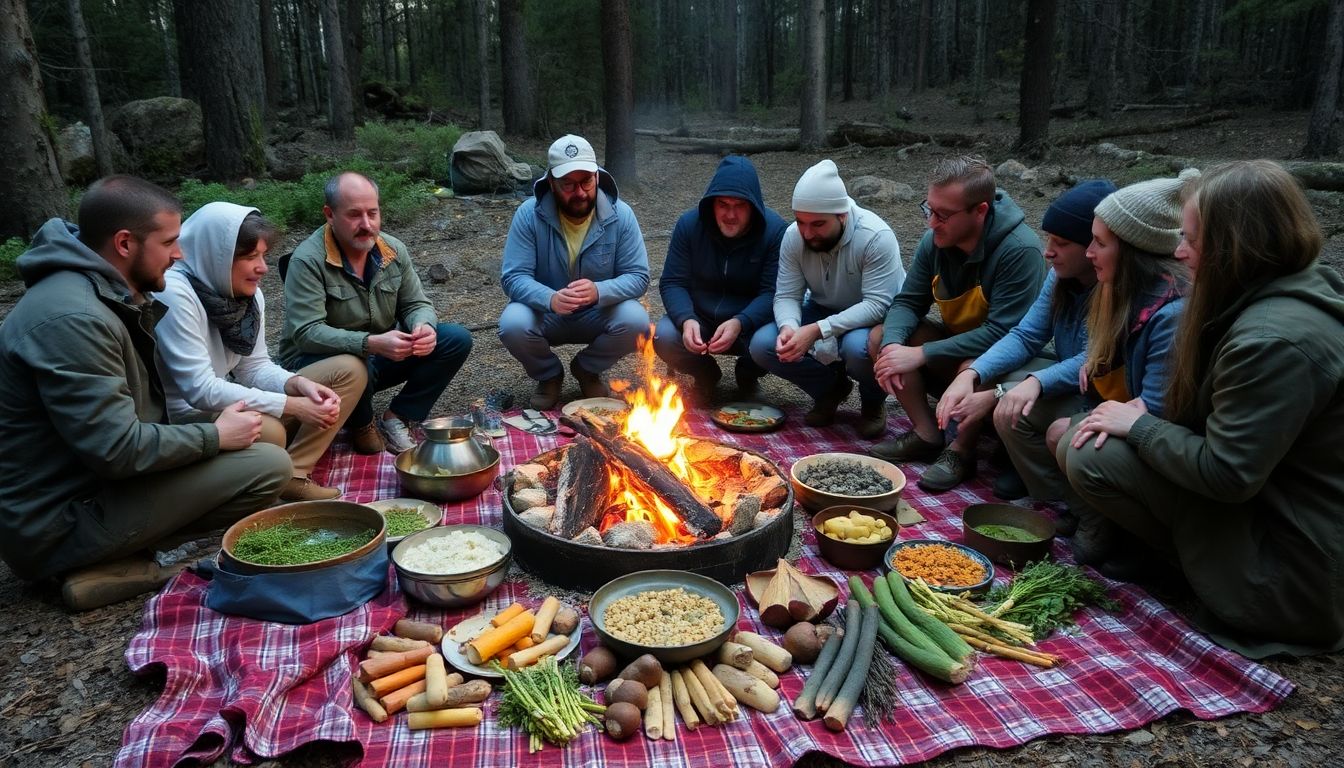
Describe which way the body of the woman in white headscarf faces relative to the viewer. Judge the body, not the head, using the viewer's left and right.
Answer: facing to the right of the viewer

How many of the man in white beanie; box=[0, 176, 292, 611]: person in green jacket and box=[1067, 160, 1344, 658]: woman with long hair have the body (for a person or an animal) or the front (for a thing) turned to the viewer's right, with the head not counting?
1

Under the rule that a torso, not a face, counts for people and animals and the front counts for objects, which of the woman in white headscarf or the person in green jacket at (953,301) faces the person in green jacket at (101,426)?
the person in green jacket at (953,301)

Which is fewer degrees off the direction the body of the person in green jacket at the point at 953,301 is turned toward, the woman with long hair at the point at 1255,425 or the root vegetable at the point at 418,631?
the root vegetable

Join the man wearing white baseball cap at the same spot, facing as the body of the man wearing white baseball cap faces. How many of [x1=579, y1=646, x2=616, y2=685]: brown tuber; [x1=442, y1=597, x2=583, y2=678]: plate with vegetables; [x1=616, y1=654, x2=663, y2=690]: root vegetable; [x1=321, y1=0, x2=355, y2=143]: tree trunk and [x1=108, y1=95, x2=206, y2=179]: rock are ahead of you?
3

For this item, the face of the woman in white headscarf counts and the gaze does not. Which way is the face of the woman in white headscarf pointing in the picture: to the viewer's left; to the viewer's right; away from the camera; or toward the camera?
to the viewer's right

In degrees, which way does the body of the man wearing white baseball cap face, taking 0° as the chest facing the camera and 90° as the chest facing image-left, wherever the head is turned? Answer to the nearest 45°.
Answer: approximately 0°

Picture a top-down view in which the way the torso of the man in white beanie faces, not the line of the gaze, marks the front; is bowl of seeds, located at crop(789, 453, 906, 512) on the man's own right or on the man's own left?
on the man's own left

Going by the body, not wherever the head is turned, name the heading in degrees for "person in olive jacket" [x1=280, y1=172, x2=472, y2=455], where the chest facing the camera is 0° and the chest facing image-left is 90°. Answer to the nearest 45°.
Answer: approximately 315°

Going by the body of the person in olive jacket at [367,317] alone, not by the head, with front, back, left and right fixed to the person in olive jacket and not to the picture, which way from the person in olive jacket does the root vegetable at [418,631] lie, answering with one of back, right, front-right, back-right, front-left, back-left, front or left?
front-right

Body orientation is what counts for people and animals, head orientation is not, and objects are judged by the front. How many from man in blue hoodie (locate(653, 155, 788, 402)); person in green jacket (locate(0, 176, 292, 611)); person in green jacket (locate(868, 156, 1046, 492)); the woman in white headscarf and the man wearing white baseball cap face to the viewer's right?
2

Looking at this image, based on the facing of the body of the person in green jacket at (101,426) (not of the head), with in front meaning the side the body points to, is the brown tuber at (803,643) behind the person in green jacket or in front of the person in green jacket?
in front
